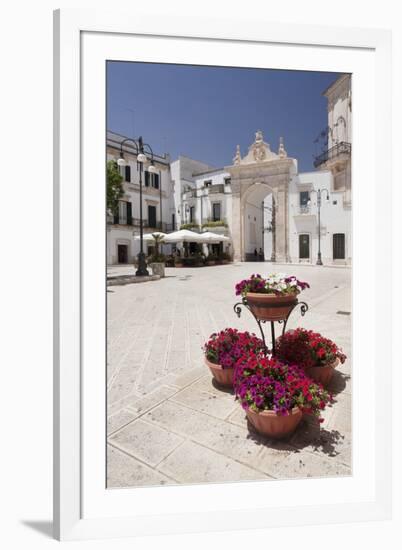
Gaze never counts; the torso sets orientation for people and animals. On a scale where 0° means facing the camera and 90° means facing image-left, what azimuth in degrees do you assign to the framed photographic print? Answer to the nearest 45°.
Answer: approximately 315°
